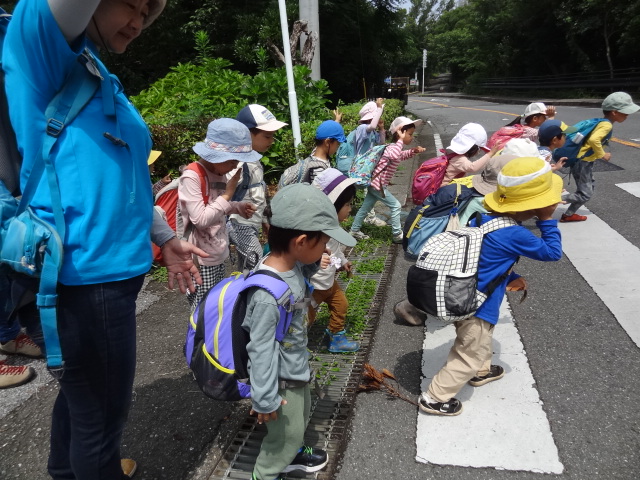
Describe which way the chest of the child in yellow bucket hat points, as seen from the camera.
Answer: to the viewer's right

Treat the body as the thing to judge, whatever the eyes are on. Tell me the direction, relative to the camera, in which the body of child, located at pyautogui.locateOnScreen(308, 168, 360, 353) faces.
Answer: to the viewer's right

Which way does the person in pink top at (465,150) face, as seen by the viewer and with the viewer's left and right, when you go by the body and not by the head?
facing to the right of the viewer

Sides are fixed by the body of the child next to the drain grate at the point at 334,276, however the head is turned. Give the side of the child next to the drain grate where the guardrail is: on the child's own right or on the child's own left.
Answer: on the child's own left

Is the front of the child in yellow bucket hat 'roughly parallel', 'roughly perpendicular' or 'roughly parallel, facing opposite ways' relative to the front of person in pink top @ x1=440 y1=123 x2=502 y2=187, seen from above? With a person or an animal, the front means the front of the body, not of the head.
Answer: roughly parallel

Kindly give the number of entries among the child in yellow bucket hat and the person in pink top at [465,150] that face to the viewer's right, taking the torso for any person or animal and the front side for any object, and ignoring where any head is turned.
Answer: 2

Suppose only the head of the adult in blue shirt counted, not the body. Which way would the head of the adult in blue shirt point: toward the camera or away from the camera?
toward the camera

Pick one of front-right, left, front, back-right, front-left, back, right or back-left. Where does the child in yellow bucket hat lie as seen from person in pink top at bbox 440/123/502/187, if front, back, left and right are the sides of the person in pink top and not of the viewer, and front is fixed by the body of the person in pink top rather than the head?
right

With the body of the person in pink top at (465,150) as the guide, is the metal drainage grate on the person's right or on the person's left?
on the person's right

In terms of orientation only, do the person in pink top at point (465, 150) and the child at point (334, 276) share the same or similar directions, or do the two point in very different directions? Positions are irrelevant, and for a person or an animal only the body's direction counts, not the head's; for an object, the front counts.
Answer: same or similar directions
